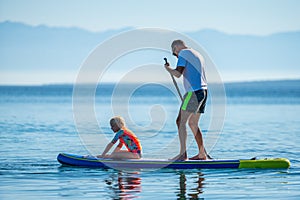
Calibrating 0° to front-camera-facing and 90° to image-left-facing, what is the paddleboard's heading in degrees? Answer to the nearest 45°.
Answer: approximately 90°

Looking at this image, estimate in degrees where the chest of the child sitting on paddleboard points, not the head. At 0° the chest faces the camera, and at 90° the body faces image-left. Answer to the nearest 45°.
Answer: approximately 90°
